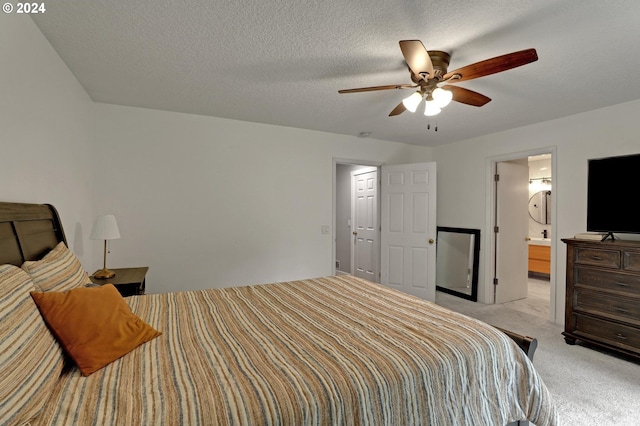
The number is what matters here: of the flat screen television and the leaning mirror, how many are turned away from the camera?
0

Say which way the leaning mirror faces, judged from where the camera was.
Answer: facing the viewer and to the left of the viewer

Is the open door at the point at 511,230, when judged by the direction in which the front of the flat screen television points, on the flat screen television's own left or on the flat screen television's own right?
on the flat screen television's own right

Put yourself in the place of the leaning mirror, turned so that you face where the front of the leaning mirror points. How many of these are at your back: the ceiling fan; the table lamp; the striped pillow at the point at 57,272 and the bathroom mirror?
1

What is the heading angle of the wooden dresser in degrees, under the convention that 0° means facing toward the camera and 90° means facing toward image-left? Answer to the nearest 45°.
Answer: approximately 45°

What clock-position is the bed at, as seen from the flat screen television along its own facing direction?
The bed is roughly at 11 o'clock from the flat screen television.

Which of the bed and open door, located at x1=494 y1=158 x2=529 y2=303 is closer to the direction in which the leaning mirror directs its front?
the bed

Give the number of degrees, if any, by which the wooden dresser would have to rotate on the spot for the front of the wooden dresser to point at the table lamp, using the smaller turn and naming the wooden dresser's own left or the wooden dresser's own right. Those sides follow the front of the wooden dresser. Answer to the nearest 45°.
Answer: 0° — it already faces it

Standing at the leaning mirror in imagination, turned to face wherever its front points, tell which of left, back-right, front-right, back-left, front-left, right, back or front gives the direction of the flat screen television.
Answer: left

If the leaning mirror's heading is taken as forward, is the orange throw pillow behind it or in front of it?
in front

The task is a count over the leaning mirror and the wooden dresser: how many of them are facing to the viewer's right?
0

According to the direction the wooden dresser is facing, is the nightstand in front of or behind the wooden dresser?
in front
